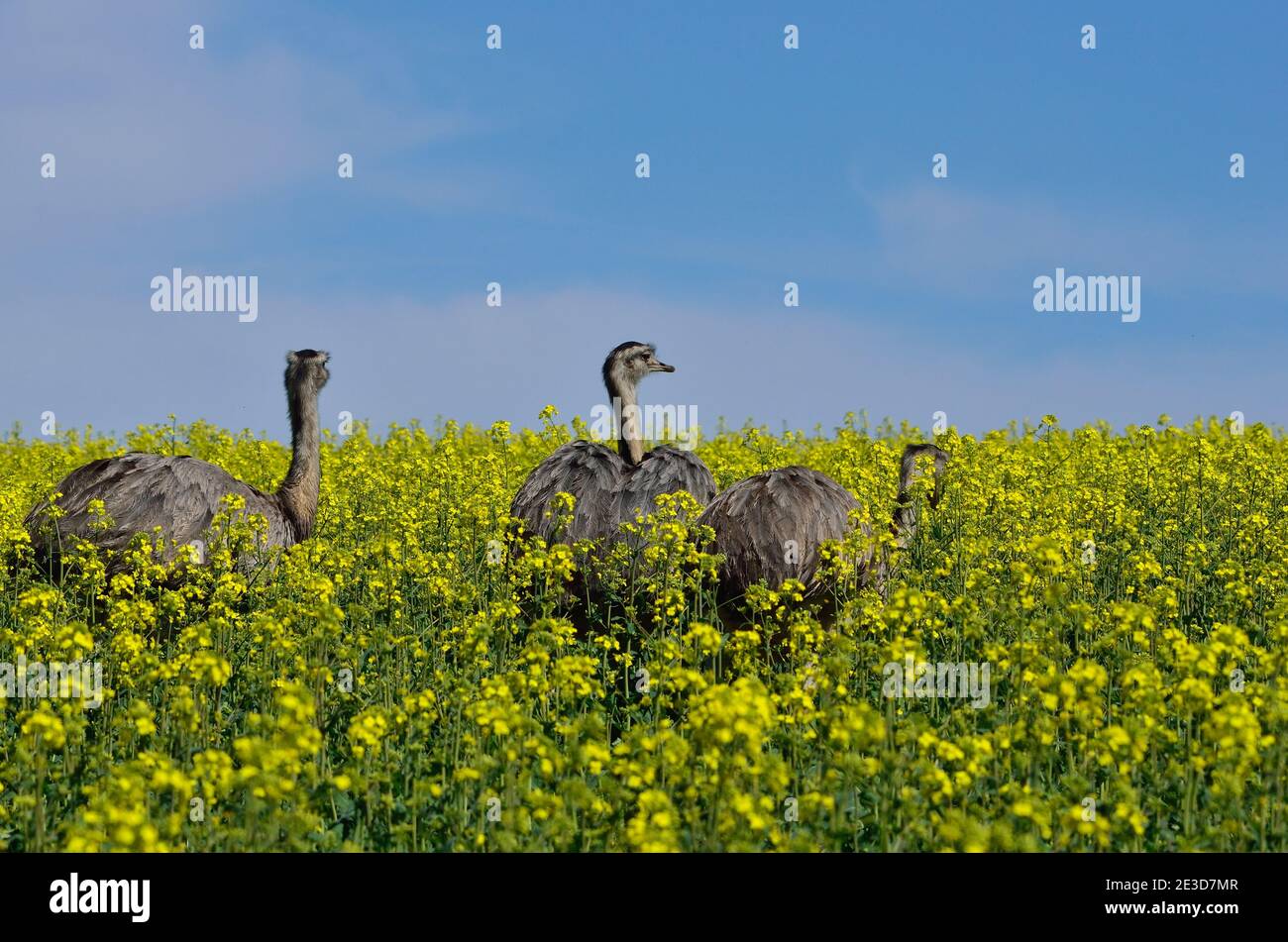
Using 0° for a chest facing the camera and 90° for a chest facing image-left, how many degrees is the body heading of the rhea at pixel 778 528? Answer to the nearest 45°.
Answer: approximately 270°
